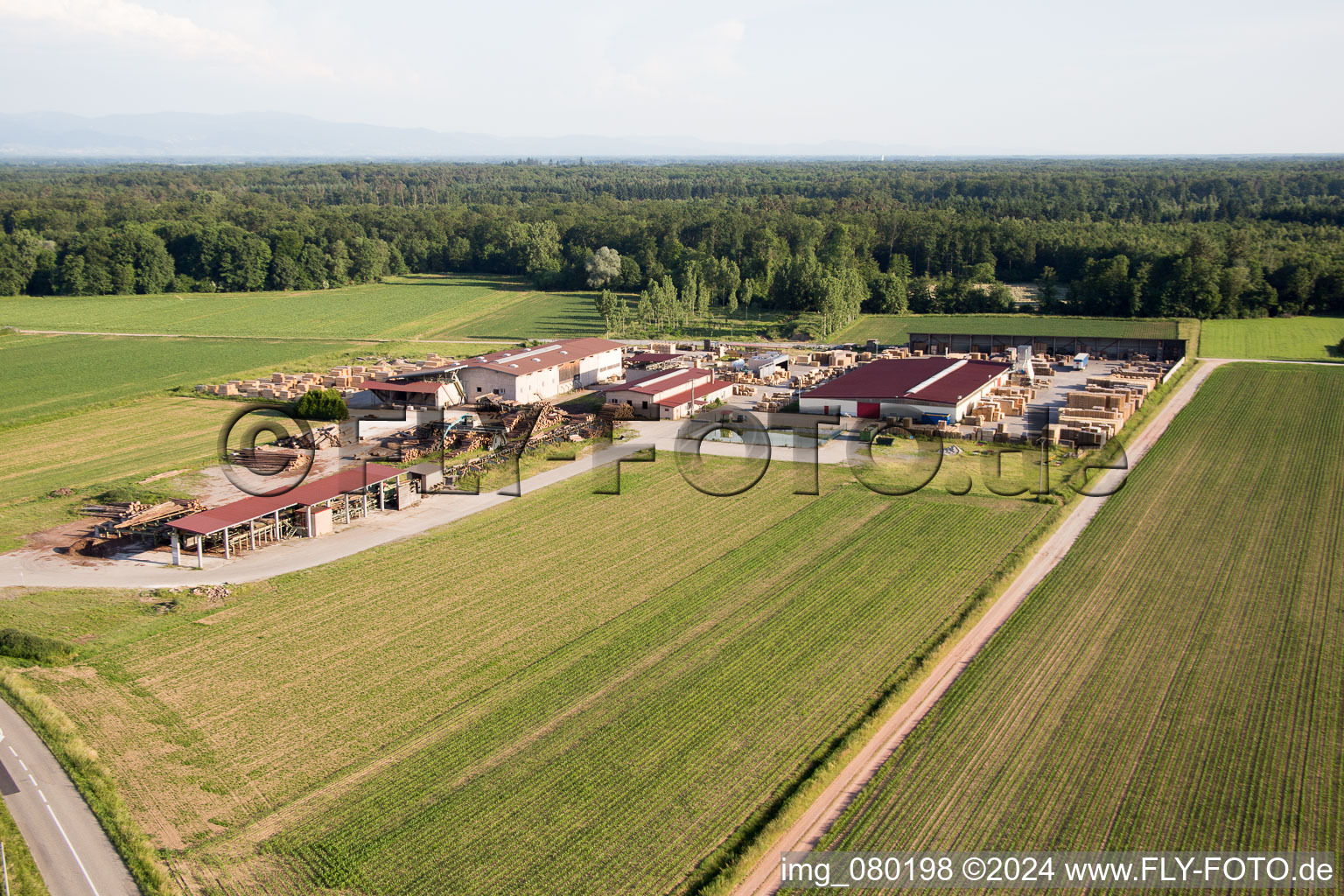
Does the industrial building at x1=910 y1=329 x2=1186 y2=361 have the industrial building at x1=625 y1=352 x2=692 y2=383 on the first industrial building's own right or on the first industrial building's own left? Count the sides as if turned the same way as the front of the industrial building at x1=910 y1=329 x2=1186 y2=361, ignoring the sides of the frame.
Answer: on the first industrial building's own right

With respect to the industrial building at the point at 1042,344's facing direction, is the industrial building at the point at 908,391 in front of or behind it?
in front

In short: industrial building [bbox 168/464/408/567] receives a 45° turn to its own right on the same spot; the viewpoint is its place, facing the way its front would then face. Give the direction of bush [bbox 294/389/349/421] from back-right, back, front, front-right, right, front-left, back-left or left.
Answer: back

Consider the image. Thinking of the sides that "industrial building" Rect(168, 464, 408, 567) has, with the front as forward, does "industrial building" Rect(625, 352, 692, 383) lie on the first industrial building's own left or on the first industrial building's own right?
on the first industrial building's own left

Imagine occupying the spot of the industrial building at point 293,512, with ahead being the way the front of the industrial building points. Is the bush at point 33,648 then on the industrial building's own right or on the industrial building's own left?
on the industrial building's own right

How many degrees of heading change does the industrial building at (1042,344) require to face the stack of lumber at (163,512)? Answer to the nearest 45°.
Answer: approximately 45° to its right

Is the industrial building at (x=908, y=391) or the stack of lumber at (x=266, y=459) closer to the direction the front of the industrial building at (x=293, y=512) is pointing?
the industrial building

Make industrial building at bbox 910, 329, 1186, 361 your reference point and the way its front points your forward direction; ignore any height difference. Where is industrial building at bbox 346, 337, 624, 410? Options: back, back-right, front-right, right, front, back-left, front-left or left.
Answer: front-right

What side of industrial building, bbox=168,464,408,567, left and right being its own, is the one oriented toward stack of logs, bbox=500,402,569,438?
left

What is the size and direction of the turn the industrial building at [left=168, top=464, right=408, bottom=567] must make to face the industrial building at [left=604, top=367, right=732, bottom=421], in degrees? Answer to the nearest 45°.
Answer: approximately 90° to its left

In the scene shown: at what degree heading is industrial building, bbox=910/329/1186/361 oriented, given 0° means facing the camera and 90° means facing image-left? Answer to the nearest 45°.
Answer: approximately 0°
